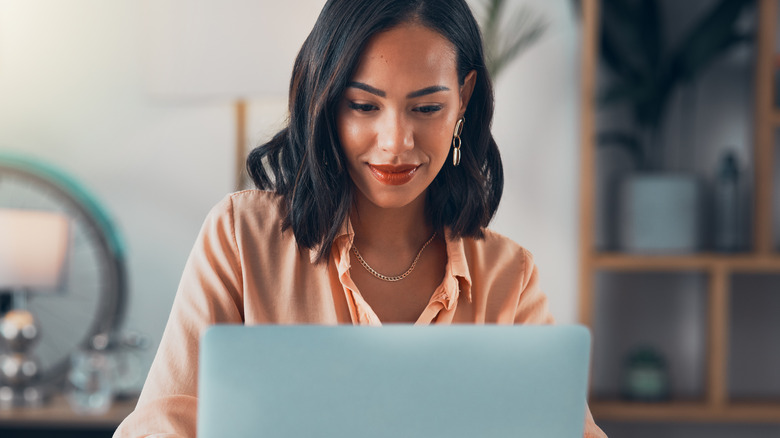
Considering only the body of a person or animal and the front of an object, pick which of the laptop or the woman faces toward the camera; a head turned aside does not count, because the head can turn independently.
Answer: the woman

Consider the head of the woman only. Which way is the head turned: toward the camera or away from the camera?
toward the camera

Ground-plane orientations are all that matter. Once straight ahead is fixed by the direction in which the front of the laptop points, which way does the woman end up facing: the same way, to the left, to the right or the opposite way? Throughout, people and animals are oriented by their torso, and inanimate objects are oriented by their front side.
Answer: the opposite way

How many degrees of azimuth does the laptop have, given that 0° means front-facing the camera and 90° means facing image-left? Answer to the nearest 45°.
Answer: approximately 180°

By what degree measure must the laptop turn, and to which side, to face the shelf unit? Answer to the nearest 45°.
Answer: approximately 45° to its right

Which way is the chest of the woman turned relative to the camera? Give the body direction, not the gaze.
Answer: toward the camera

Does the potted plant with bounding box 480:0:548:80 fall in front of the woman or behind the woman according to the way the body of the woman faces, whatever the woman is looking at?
behind

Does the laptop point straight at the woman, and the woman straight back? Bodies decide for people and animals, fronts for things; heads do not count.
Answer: yes

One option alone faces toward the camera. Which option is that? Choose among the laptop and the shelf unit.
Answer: the shelf unit

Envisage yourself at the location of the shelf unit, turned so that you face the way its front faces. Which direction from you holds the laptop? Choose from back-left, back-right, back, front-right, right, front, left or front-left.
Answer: front

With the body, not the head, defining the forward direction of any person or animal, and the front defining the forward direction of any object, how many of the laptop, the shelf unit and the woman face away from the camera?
1

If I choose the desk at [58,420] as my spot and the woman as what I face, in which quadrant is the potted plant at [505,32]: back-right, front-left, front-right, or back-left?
front-left
